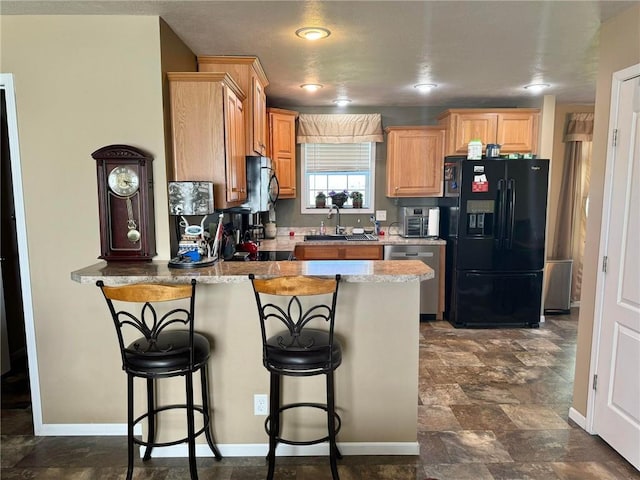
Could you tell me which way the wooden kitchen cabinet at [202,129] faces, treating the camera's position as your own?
facing to the right of the viewer

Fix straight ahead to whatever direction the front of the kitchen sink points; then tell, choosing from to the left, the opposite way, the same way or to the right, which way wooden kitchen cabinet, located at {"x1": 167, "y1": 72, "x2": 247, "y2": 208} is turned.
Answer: to the left

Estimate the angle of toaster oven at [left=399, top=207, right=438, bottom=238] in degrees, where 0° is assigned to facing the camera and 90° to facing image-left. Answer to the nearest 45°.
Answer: approximately 0°

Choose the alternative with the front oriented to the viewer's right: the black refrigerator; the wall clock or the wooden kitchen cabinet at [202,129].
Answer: the wooden kitchen cabinet

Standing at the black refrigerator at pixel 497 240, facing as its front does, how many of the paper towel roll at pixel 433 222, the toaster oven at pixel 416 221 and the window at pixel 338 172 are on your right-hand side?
3

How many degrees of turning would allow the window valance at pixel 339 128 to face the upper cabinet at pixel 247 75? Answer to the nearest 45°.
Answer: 0° — it already faces it

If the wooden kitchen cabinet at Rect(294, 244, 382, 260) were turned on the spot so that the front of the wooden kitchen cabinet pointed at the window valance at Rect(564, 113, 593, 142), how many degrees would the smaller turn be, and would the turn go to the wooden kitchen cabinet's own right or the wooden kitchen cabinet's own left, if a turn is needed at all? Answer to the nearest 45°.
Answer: approximately 90° to the wooden kitchen cabinet's own left

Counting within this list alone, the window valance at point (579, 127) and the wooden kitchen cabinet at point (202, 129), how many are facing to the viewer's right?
1

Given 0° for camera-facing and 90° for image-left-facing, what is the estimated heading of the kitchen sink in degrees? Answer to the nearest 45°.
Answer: approximately 0°
